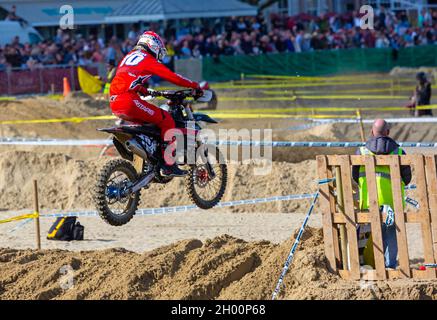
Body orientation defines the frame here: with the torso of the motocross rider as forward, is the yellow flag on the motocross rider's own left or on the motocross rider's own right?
on the motocross rider's own left

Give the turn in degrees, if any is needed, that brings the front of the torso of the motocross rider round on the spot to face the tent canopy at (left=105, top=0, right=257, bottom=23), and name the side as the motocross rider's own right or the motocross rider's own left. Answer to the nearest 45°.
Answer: approximately 45° to the motocross rider's own left

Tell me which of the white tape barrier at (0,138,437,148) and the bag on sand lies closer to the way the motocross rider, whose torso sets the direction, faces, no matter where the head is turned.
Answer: the white tape barrier

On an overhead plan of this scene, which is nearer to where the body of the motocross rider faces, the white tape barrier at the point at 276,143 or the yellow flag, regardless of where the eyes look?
the white tape barrier

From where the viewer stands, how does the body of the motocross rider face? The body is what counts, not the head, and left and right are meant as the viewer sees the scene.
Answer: facing away from the viewer and to the right of the viewer

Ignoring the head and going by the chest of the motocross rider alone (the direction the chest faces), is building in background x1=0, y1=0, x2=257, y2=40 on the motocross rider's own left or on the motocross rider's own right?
on the motocross rider's own left
